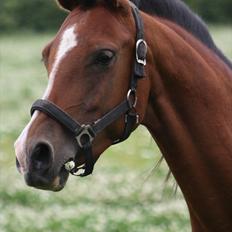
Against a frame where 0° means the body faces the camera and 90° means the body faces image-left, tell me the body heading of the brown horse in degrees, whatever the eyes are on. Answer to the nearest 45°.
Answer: approximately 45°
